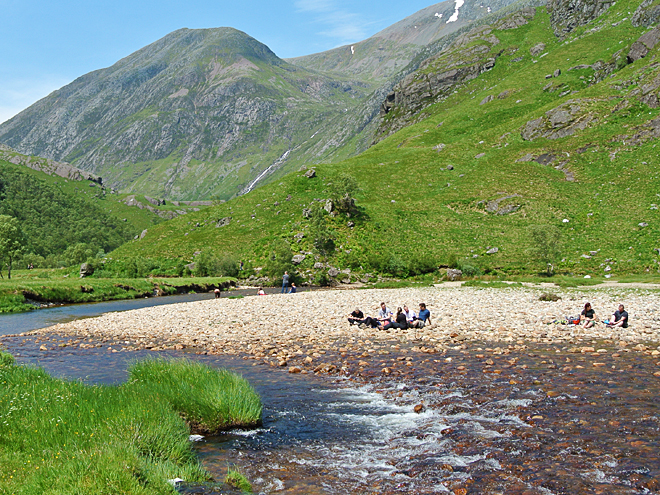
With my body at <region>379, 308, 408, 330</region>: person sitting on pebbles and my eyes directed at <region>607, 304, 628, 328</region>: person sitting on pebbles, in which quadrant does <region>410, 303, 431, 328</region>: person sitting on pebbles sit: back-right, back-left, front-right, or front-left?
front-left

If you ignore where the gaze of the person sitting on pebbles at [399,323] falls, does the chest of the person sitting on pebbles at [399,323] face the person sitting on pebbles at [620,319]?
no

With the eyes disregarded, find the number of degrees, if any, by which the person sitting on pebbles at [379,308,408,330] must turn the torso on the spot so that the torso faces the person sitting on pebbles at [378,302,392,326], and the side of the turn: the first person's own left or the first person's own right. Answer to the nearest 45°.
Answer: approximately 45° to the first person's own right

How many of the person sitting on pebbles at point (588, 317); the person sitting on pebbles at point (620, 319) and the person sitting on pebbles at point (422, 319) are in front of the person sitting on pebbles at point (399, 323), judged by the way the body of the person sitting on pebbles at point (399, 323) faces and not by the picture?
0

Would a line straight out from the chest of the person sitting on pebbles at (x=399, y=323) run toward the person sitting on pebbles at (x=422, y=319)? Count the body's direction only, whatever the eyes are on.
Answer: no

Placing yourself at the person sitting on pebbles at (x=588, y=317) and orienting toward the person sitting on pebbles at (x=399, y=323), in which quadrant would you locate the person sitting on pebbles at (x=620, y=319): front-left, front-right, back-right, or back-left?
back-left
